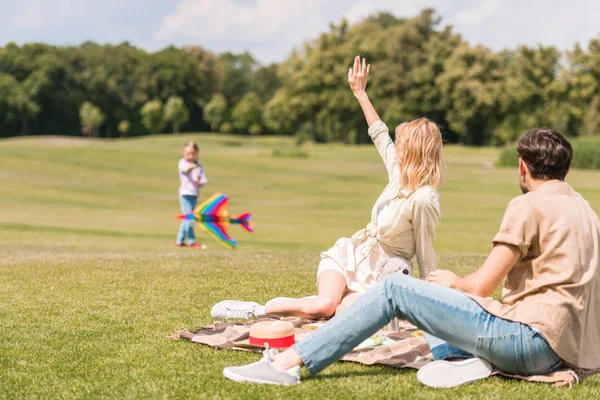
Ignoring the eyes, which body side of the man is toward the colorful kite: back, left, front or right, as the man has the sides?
front

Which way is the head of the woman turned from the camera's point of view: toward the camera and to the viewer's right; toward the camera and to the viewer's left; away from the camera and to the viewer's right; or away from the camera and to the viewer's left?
away from the camera and to the viewer's left

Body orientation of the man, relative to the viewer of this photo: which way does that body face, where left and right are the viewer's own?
facing away from the viewer and to the left of the viewer

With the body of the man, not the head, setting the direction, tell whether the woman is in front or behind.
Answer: in front

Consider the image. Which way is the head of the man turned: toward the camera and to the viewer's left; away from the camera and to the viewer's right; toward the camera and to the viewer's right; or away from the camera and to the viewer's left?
away from the camera and to the viewer's left
